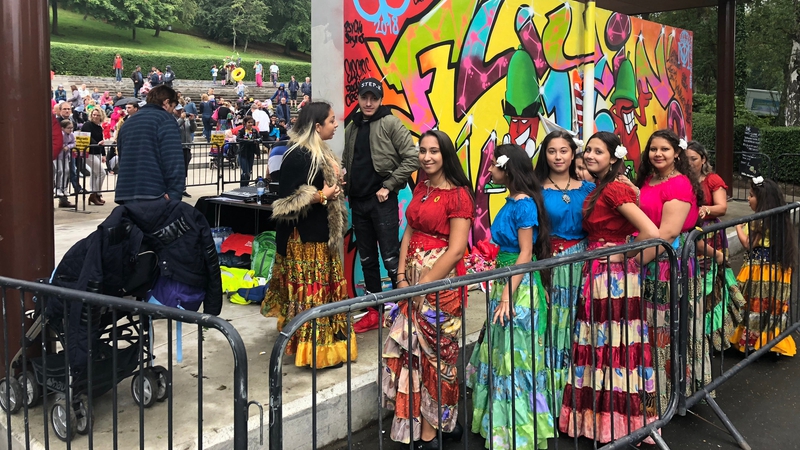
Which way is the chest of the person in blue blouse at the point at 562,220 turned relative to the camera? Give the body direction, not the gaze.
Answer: toward the camera

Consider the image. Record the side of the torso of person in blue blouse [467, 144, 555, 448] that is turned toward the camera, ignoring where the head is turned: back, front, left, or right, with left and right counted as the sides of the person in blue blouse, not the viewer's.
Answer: left

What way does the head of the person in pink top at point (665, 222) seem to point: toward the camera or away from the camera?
toward the camera

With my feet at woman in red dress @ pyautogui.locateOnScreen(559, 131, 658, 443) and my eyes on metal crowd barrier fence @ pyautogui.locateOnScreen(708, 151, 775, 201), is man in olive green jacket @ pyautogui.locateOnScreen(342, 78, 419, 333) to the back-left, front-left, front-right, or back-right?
front-left

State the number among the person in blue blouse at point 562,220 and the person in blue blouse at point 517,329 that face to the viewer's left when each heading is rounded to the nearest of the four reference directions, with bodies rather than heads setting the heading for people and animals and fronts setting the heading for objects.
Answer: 1

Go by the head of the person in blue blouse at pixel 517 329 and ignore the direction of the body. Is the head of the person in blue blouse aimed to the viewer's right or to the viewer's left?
to the viewer's left

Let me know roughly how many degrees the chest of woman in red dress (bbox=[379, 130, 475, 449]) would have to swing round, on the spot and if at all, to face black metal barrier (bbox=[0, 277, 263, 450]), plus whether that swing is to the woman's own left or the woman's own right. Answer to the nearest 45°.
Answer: approximately 45° to the woman's own right

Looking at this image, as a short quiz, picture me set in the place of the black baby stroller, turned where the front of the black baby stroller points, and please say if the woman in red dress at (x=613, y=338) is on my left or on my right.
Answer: on my left

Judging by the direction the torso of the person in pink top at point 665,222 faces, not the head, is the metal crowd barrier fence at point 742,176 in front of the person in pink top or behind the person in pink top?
behind

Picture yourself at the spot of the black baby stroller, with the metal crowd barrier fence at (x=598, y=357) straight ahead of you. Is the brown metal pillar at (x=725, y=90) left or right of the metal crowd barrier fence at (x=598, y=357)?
left

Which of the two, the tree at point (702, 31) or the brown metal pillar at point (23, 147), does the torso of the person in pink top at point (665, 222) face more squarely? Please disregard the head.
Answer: the brown metal pillar

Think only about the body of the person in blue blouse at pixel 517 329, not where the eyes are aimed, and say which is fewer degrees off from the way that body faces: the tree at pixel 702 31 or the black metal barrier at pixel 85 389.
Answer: the black metal barrier

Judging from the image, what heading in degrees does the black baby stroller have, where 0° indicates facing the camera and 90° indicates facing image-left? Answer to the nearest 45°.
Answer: approximately 45°

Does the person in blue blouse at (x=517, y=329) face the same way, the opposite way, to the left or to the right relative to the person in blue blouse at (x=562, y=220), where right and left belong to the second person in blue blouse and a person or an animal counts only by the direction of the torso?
to the right
